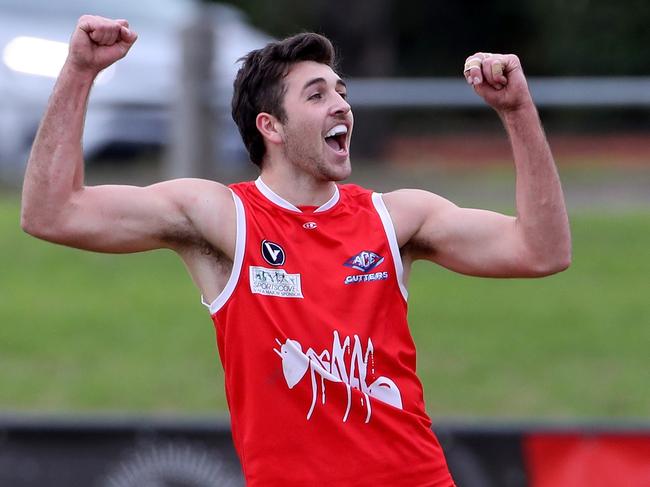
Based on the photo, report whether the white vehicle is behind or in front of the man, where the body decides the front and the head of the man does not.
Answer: behind

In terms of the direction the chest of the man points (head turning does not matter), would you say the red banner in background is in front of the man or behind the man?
behind

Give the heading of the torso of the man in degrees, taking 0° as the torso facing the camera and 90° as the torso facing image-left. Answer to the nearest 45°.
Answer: approximately 0°

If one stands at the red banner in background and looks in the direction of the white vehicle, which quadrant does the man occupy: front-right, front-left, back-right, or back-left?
back-left
